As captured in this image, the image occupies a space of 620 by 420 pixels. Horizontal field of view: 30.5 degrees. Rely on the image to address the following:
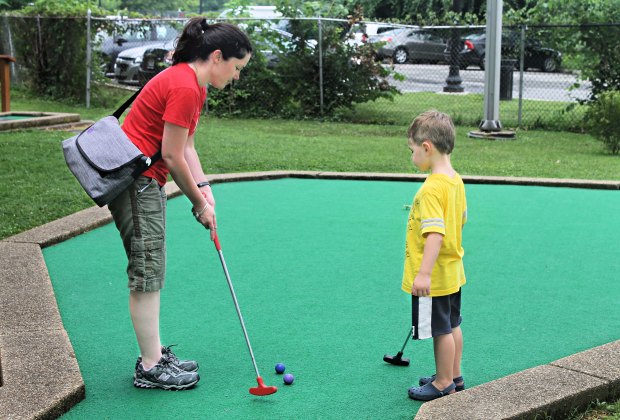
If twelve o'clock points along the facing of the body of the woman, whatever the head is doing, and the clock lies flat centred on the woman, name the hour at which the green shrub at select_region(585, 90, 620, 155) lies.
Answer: The green shrub is roughly at 10 o'clock from the woman.

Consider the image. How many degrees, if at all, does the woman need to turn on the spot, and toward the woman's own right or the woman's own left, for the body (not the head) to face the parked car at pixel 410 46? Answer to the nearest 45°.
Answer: approximately 90° to the woman's own left

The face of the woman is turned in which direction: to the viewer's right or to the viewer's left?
to the viewer's right

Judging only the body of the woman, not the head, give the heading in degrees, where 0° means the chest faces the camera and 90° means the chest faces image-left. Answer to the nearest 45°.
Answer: approximately 270°

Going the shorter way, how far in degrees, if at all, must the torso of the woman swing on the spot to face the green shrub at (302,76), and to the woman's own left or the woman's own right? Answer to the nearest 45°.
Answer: approximately 90° to the woman's own left
